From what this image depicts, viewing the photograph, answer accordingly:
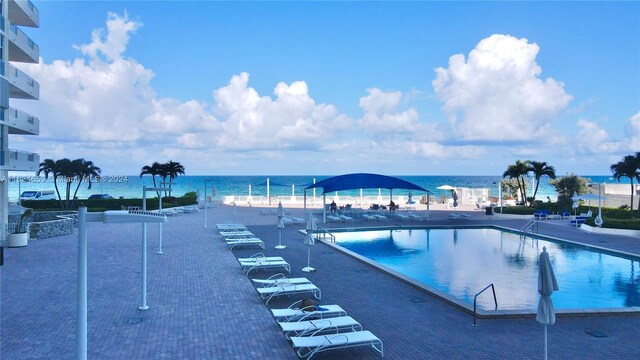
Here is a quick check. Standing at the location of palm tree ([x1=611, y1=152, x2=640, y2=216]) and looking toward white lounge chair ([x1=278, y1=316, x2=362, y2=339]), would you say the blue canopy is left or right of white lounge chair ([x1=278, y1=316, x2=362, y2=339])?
right

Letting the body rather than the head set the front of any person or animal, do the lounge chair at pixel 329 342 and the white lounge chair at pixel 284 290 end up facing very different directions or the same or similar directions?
same or similar directions

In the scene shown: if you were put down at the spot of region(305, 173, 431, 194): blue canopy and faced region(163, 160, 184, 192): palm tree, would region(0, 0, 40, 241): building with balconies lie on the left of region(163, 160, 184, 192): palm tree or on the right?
left

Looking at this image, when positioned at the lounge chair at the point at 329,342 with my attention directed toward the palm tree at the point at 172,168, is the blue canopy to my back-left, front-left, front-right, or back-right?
front-right

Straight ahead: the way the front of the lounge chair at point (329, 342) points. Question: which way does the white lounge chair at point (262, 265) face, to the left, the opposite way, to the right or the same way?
the same way

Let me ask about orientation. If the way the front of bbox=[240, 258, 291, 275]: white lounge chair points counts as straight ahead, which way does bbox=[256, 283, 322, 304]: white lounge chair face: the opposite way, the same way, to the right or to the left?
the same way

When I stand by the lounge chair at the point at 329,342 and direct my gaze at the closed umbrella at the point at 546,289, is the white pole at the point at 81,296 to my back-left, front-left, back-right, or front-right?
back-right
